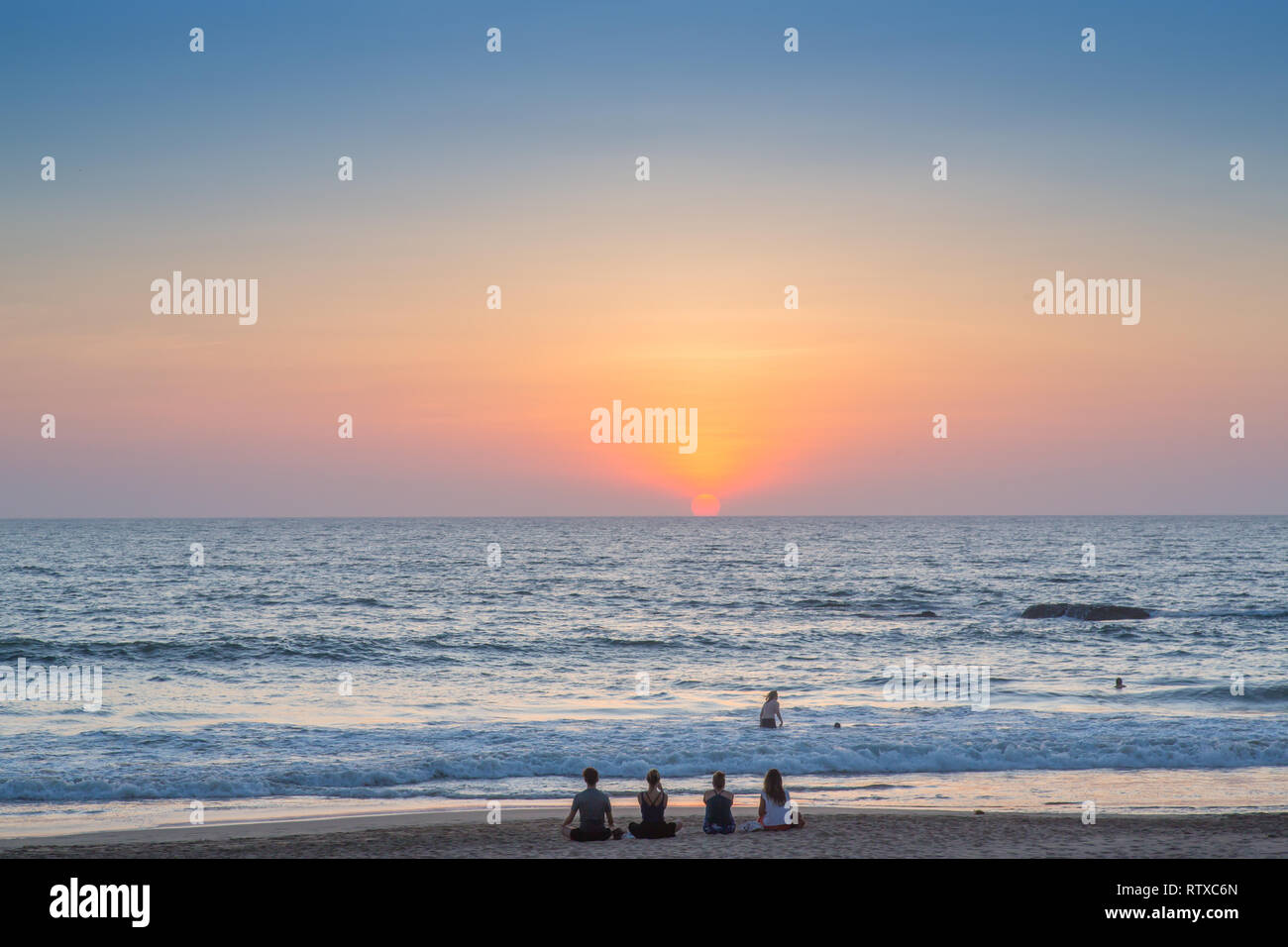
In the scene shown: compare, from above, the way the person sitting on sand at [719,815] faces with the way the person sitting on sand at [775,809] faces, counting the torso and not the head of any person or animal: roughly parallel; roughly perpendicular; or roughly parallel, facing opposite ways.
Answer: roughly parallel

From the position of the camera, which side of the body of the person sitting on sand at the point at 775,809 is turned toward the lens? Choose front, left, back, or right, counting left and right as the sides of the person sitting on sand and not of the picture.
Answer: back

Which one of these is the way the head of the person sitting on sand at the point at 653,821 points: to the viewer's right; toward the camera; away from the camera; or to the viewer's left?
away from the camera

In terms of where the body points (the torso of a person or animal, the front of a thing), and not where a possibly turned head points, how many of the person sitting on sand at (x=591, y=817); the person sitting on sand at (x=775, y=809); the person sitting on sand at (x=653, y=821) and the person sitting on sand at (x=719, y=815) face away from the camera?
4

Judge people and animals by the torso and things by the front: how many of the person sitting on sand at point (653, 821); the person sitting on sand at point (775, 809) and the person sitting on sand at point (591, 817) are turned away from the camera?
3

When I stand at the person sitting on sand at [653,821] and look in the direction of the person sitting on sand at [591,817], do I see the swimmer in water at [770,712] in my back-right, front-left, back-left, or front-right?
back-right

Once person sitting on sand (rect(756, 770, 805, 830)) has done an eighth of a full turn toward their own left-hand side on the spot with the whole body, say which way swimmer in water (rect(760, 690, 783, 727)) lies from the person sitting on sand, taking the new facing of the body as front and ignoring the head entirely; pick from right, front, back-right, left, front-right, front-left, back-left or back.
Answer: front-right

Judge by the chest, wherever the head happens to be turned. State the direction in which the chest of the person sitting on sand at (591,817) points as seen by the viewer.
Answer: away from the camera

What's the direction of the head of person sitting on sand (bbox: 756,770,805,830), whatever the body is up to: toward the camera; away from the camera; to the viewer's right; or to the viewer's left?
away from the camera

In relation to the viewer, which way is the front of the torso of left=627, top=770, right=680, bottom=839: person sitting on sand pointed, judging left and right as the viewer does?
facing away from the viewer

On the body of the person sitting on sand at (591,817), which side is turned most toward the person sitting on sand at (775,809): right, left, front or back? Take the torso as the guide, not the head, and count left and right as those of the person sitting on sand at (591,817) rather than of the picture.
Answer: right

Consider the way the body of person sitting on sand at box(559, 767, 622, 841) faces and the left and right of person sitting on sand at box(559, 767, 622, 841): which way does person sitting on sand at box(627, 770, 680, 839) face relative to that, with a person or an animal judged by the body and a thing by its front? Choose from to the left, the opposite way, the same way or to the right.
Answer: the same way

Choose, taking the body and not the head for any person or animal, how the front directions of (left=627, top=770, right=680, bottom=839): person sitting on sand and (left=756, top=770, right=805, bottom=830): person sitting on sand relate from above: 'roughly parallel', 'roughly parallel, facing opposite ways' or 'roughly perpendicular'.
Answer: roughly parallel

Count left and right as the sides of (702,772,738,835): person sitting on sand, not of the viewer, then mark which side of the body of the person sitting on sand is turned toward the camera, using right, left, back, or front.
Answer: back

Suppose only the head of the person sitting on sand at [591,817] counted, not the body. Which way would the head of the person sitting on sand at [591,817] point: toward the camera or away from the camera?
away from the camera

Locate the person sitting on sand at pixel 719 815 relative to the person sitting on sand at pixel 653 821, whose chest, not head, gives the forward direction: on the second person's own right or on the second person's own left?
on the second person's own right
